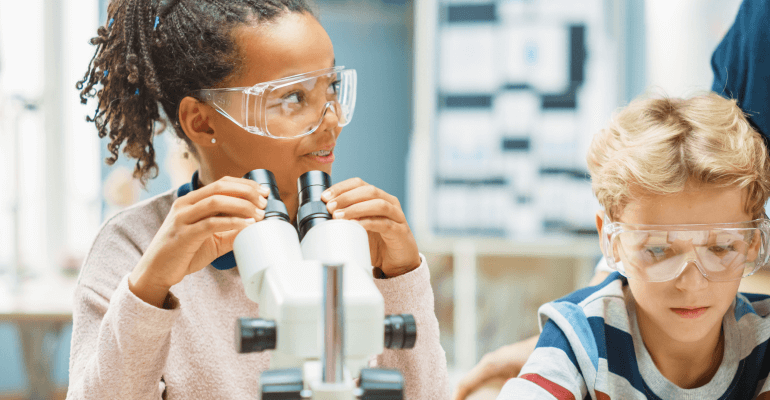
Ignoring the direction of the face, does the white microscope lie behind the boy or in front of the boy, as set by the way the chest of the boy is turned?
in front

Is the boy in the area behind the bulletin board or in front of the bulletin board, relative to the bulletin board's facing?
in front

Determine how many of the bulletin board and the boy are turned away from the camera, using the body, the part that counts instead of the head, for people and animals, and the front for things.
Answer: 0

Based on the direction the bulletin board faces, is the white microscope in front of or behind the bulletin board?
in front

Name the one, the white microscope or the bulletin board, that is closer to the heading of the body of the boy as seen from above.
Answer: the white microscope

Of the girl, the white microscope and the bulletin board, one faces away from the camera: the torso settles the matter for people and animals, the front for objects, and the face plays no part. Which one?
the white microscope

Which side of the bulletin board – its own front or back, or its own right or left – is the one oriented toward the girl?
front

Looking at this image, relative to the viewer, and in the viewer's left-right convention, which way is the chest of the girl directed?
facing the viewer and to the right of the viewer

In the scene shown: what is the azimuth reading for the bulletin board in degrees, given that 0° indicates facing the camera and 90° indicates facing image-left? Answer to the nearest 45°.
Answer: approximately 0°

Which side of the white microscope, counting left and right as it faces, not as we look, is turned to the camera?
back
